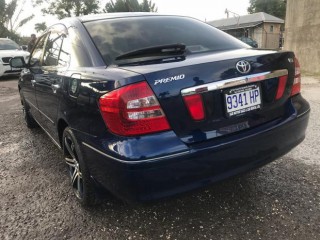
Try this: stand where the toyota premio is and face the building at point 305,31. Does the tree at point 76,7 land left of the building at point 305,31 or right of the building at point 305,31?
left

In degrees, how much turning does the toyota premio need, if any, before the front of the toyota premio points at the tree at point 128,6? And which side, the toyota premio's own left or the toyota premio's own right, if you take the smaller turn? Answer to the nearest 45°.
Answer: approximately 45° to the toyota premio's own right

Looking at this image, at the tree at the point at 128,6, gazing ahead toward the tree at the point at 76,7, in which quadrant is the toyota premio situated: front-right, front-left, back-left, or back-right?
back-left

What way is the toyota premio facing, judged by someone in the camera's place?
facing away from the viewer and to the left of the viewer

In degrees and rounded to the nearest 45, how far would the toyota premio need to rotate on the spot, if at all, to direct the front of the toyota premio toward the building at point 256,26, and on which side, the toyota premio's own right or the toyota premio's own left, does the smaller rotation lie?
approximately 45° to the toyota premio's own right

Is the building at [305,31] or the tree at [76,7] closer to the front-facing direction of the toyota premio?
the tree

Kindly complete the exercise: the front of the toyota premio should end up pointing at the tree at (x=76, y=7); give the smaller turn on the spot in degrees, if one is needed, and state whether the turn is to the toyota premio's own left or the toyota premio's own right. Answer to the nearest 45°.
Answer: approximately 45° to the toyota premio's own right

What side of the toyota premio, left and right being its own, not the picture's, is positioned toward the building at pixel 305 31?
right
